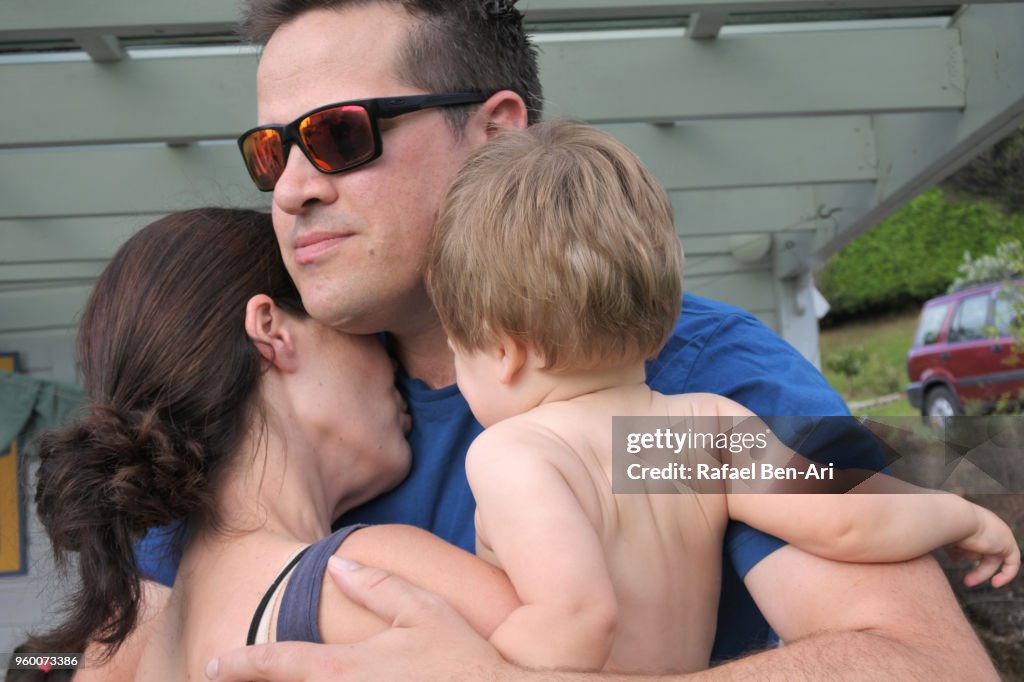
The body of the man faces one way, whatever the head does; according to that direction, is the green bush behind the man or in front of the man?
behind

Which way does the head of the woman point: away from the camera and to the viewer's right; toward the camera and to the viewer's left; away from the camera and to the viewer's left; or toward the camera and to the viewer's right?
away from the camera and to the viewer's right

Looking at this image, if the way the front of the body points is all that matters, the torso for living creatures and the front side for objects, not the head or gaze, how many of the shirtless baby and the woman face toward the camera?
0

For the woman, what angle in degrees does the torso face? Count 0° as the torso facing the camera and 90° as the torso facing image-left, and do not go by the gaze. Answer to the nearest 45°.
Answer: approximately 225°

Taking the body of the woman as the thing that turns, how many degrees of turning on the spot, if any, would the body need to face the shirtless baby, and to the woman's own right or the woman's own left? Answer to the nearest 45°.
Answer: approximately 90° to the woman's own right

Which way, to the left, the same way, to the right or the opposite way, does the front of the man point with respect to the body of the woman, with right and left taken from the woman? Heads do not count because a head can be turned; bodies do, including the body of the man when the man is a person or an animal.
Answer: the opposite way

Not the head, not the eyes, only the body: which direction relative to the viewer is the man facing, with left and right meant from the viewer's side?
facing the viewer and to the left of the viewer

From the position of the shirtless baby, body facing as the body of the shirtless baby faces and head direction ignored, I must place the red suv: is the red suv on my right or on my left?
on my right

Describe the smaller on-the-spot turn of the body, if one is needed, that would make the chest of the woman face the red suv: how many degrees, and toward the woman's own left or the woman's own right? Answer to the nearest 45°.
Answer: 0° — they already face it

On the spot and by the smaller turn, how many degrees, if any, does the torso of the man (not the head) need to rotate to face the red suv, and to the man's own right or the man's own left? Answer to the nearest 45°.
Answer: approximately 180°

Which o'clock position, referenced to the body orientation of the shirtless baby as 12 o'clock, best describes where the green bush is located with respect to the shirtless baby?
The green bush is roughly at 2 o'clock from the shirtless baby.
